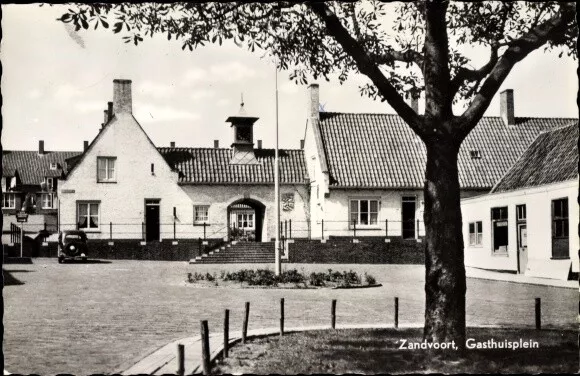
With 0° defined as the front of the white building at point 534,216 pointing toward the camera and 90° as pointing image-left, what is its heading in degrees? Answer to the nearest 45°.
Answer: approximately 45°

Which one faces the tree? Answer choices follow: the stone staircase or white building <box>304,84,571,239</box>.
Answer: the white building

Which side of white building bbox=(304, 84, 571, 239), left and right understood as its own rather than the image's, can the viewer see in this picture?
front
